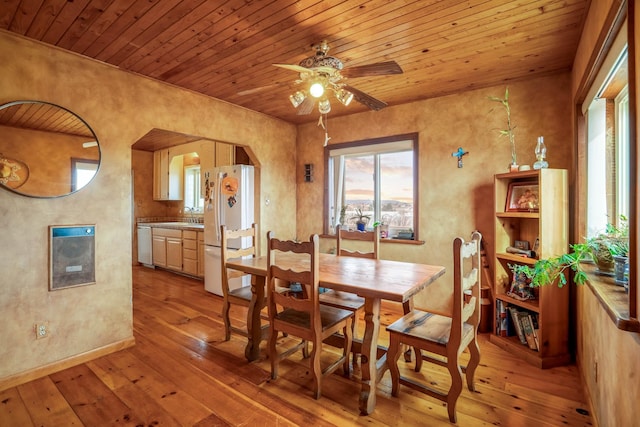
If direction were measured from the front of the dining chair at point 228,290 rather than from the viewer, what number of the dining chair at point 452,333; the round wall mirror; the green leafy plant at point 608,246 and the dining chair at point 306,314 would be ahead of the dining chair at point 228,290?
3

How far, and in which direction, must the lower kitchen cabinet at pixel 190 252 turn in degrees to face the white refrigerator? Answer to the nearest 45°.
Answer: approximately 45° to its left

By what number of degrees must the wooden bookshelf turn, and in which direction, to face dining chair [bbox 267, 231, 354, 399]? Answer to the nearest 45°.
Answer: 0° — it already faces it

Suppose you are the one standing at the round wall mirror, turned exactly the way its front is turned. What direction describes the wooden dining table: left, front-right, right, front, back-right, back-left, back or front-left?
front-left

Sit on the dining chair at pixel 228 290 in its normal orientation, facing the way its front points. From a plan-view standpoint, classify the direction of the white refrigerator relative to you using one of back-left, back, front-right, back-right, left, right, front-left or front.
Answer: back-left

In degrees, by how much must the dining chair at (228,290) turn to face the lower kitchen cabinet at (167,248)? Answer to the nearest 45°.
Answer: approximately 135° to its left

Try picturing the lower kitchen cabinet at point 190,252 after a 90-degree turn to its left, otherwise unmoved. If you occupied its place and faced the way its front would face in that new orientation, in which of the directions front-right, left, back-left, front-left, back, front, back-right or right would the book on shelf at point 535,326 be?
front

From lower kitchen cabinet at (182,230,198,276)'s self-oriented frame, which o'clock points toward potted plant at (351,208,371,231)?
The potted plant is roughly at 9 o'clock from the lower kitchen cabinet.

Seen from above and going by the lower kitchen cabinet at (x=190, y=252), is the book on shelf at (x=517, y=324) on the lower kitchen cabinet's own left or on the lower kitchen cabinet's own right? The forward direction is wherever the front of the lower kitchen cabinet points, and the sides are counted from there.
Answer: on the lower kitchen cabinet's own left

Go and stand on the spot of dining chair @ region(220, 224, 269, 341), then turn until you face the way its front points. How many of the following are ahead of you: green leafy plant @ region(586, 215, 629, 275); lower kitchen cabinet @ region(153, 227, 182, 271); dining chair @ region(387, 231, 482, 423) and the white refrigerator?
2
